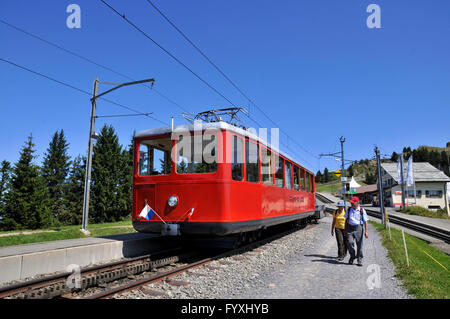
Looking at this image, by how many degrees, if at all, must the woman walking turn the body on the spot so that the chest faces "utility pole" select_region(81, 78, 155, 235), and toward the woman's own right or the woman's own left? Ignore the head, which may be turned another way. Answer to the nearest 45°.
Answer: approximately 90° to the woman's own right

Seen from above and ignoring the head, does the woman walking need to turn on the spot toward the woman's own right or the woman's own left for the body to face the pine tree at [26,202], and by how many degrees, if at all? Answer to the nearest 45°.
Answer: approximately 135° to the woman's own right

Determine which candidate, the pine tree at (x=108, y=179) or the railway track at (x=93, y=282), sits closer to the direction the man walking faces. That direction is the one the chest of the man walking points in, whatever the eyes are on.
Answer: the railway track

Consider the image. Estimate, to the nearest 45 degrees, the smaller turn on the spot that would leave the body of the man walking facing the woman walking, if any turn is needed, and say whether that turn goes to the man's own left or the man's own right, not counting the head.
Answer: approximately 135° to the man's own right

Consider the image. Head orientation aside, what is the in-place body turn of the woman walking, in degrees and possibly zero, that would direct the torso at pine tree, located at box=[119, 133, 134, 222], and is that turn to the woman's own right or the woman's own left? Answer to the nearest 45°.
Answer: approximately 135° to the woman's own right

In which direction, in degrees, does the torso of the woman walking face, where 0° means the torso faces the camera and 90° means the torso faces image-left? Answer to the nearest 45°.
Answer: approximately 0°

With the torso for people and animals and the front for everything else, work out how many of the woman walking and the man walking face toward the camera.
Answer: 2
